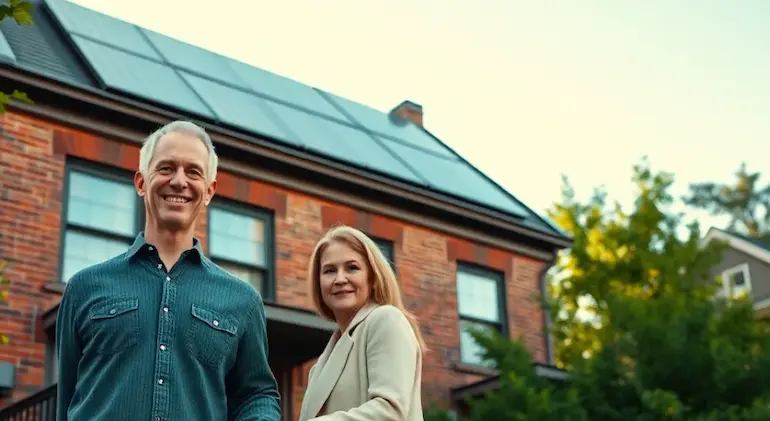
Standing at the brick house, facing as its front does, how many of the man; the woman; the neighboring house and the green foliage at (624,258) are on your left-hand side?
2

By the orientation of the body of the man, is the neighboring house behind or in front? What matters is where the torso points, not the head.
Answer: behind

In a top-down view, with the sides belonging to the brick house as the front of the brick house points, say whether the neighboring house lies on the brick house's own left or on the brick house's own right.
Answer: on the brick house's own left

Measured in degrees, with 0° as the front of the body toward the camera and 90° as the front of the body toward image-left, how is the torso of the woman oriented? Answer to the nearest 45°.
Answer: approximately 45°

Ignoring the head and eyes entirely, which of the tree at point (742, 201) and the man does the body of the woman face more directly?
the man

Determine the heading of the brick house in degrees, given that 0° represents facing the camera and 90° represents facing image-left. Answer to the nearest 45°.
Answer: approximately 315°
